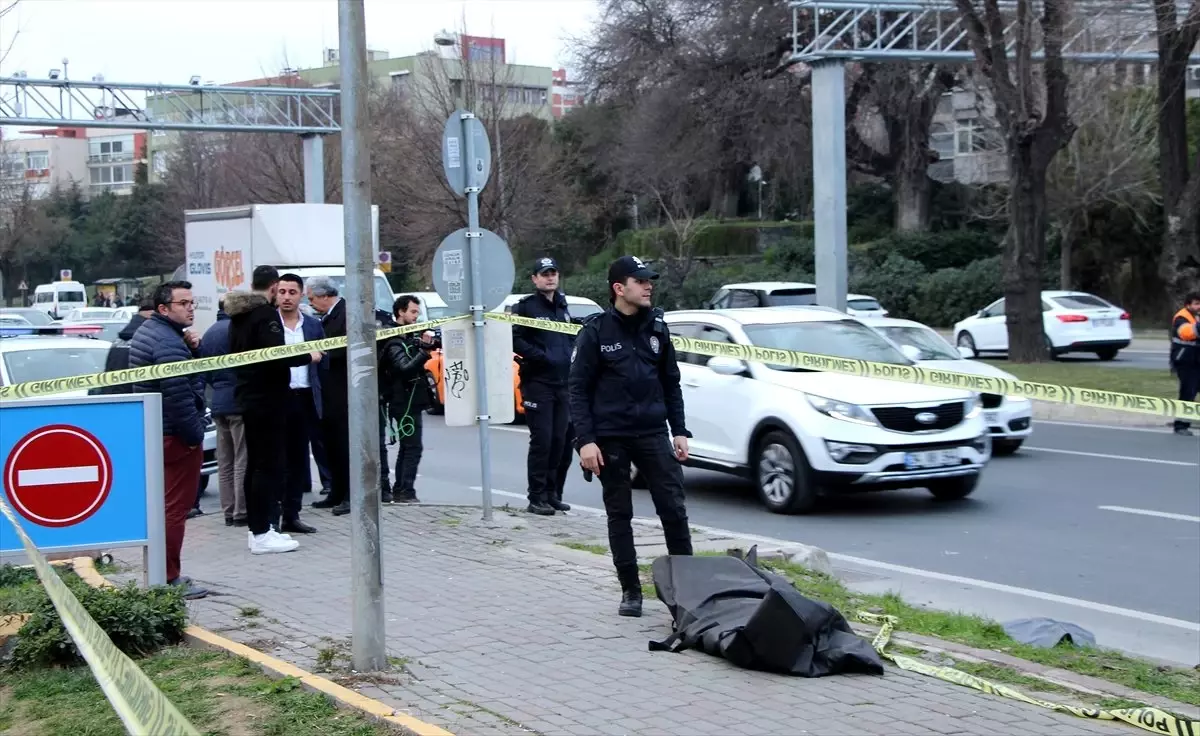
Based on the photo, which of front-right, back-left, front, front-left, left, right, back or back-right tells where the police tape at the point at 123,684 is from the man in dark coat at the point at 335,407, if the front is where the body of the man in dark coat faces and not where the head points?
left

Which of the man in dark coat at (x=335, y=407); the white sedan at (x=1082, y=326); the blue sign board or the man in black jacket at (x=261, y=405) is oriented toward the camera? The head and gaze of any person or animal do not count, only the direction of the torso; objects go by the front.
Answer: the blue sign board

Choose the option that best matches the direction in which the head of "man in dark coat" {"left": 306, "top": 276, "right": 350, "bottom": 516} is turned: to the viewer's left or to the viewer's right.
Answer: to the viewer's left

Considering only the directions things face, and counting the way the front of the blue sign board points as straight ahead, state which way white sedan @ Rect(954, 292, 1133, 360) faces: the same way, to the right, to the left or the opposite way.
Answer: the opposite way

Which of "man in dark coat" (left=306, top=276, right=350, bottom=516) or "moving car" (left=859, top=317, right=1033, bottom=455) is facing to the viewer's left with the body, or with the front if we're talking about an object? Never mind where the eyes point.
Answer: the man in dark coat

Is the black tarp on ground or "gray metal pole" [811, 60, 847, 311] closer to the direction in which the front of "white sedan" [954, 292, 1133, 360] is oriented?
the gray metal pole

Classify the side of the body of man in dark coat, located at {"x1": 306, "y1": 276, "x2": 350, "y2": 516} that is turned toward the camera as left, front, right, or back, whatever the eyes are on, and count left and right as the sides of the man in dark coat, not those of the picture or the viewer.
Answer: left

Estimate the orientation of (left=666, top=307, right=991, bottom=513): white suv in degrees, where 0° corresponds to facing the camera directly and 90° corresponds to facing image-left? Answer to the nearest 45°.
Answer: approximately 315°

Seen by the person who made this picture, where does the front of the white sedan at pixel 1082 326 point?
facing away from the viewer and to the left of the viewer

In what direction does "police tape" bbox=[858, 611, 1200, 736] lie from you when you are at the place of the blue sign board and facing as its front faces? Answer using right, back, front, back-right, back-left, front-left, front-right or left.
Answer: front-left

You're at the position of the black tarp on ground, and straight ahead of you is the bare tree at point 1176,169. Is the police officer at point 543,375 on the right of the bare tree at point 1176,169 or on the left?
left

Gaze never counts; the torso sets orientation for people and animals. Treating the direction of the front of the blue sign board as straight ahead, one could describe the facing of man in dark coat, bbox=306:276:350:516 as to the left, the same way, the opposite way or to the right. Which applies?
to the right

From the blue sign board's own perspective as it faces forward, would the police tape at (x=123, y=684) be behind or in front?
in front

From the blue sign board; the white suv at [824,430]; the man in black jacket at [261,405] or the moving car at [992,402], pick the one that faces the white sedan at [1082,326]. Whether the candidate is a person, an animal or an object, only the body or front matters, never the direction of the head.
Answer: the man in black jacket

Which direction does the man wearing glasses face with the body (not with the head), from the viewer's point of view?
to the viewer's right

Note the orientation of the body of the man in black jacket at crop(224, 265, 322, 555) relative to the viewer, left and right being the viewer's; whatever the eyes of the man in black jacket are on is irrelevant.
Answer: facing away from the viewer and to the right of the viewer
